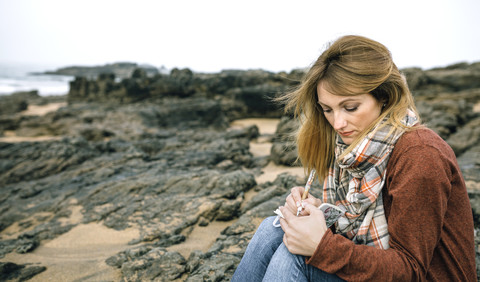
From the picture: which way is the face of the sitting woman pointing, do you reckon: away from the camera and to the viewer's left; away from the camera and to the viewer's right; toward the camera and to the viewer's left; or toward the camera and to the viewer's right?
toward the camera and to the viewer's left

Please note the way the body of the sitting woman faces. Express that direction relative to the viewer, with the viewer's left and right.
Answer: facing the viewer and to the left of the viewer

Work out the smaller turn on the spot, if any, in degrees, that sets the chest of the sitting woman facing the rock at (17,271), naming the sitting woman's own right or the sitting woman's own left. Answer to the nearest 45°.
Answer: approximately 45° to the sitting woman's own right
